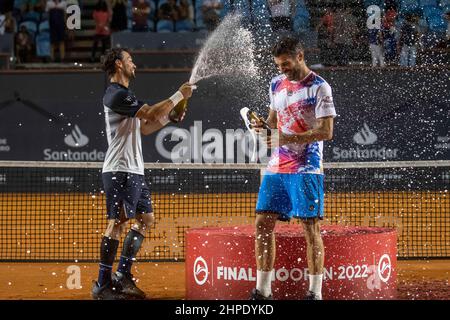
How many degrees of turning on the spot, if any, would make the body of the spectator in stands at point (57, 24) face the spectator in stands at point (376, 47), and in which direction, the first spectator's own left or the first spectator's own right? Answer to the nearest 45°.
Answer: approximately 45° to the first spectator's own left

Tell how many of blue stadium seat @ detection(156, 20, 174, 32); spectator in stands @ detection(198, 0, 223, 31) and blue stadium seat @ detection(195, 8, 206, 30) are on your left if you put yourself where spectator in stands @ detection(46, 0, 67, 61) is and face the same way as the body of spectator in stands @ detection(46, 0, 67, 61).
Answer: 3

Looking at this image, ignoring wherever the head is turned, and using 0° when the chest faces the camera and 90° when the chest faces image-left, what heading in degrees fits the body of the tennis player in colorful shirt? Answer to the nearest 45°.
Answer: approximately 45°

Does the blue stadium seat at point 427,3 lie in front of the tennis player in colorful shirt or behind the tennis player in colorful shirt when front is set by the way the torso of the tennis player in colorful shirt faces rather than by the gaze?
behind

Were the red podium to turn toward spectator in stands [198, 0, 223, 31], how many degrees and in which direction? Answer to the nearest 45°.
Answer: approximately 180°

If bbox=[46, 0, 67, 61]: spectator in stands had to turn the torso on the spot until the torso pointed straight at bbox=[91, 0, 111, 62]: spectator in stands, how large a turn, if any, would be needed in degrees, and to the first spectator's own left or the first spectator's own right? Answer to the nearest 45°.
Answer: approximately 90° to the first spectator's own left

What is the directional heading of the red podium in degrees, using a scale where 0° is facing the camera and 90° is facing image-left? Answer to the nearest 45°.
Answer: approximately 0°

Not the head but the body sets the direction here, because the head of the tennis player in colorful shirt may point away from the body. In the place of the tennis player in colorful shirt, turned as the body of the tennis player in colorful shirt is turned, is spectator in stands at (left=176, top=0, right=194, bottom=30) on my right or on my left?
on my right

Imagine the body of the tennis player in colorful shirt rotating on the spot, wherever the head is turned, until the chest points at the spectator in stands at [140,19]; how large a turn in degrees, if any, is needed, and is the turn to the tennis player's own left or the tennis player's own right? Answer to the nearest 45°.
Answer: approximately 135° to the tennis player's own right

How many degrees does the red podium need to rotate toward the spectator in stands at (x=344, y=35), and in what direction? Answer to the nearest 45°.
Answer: approximately 180°

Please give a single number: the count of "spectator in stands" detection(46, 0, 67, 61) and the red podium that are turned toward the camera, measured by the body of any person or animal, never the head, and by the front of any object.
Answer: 2

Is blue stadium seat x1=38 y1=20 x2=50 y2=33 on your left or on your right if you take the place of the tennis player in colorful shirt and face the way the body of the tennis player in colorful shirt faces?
on your right
